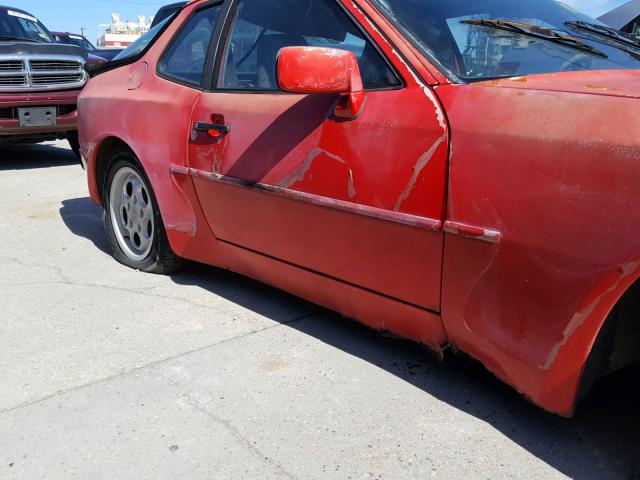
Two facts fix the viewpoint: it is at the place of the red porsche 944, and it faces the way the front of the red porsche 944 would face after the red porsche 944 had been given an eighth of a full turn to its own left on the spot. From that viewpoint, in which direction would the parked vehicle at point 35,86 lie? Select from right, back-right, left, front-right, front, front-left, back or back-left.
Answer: back-left

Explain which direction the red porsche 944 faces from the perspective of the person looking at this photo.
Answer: facing the viewer and to the right of the viewer
